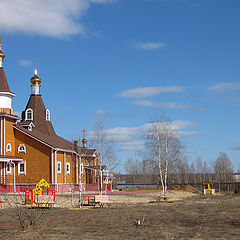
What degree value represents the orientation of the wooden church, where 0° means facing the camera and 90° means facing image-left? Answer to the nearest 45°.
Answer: approximately 45°
